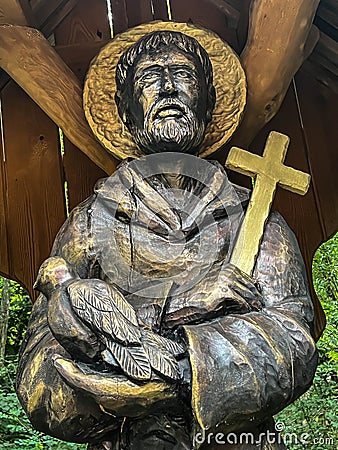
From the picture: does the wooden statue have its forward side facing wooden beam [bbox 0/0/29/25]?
no

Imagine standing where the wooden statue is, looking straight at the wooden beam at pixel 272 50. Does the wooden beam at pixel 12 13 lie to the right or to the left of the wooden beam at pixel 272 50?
left

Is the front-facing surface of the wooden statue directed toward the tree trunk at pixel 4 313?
no

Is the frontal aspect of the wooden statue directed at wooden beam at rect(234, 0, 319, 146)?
no

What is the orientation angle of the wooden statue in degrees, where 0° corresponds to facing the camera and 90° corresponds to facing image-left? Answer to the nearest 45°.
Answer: approximately 0°
